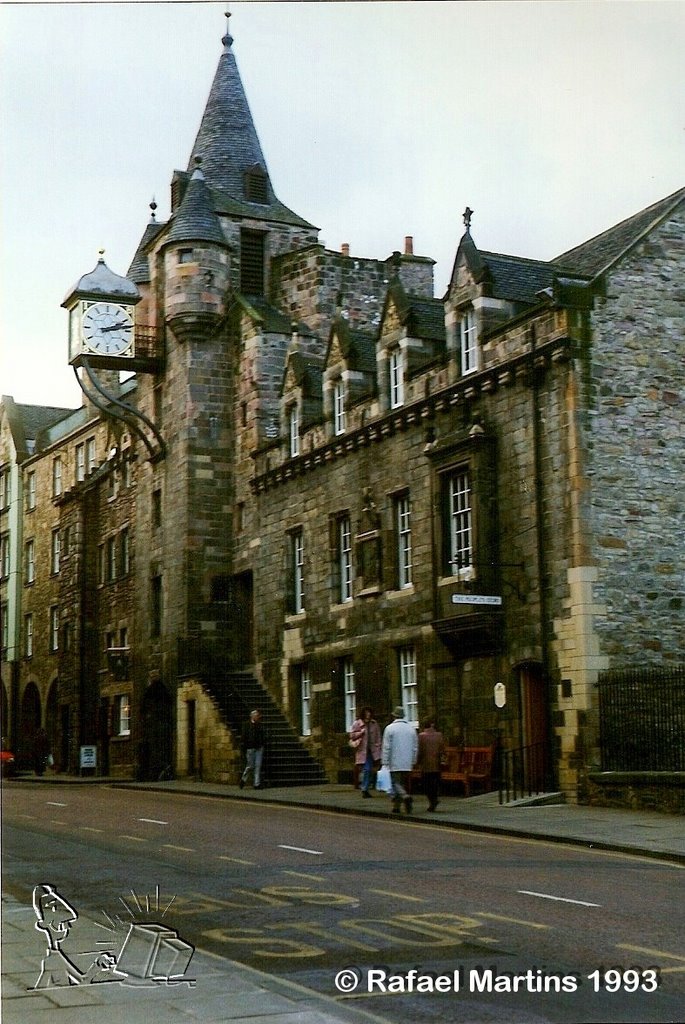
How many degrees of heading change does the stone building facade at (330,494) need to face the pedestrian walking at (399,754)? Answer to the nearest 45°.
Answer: approximately 45° to its left

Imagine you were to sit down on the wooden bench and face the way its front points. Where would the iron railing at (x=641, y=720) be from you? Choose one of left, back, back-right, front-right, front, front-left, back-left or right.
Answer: left

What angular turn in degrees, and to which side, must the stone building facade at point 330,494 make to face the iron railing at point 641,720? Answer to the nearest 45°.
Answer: approximately 90° to its left

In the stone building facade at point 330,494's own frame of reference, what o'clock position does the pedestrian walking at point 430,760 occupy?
The pedestrian walking is roughly at 10 o'clock from the stone building facade.

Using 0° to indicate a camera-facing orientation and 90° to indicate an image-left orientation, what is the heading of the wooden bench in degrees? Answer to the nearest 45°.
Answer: approximately 45°

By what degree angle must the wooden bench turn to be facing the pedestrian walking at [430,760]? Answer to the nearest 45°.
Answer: approximately 45° to its left

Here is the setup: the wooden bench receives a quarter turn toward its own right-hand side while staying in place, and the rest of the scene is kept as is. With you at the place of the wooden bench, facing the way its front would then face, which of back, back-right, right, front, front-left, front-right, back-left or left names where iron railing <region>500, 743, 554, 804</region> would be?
back

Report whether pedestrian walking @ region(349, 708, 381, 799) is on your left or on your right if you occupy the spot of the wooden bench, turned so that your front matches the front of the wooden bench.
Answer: on your right

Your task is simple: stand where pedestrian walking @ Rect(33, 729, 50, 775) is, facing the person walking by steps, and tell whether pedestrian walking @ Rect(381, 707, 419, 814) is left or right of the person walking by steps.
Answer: right
